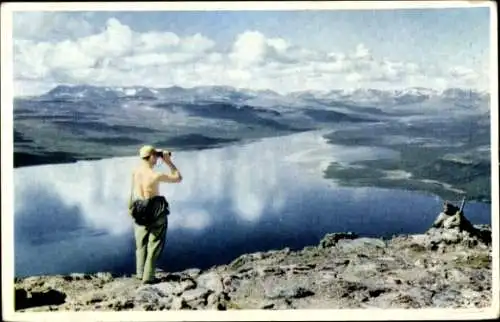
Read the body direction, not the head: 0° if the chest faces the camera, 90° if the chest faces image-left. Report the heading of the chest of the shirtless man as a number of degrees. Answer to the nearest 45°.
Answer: approximately 225°

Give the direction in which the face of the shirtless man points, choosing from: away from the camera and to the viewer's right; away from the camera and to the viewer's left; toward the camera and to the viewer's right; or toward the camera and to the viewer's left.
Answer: away from the camera and to the viewer's right
